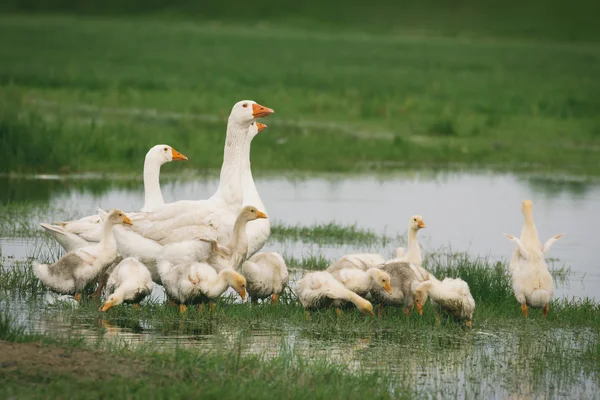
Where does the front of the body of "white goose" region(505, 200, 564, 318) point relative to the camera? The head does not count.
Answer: away from the camera

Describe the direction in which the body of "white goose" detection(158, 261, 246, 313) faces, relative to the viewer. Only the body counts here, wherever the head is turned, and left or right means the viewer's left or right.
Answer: facing to the right of the viewer

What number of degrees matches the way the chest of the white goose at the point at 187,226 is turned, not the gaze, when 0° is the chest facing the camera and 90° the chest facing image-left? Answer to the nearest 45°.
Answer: approximately 270°

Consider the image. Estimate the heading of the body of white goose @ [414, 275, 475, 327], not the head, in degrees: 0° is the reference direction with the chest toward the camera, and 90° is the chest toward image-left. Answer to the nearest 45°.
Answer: approximately 90°

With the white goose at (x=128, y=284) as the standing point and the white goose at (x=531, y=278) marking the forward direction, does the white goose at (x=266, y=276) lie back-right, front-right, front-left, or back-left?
front-left

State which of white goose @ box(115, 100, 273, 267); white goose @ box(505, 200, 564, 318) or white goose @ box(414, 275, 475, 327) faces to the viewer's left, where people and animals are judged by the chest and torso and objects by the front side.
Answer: white goose @ box(414, 275, 475, 327)
